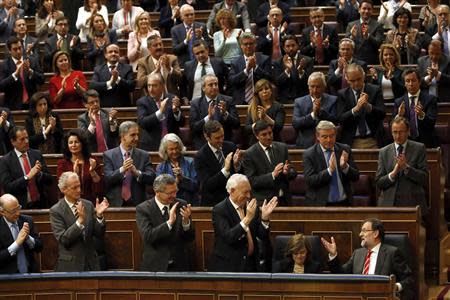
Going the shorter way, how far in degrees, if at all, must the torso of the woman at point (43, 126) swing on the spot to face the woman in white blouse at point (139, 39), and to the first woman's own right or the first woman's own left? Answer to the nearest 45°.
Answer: approximately 90° to the first woman's own left

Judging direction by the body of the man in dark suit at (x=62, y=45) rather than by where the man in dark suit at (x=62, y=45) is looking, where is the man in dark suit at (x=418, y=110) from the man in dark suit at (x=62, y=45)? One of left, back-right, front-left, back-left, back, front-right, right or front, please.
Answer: front-left

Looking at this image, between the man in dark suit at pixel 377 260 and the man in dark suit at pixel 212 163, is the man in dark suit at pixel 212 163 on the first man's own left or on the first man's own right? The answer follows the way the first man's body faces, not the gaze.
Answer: on the first man's own right

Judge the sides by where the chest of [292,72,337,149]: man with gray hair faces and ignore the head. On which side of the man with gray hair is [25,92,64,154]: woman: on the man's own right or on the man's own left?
on the man's own right

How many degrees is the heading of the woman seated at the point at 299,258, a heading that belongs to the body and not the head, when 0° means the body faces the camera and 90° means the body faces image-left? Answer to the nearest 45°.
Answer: approximately 0°

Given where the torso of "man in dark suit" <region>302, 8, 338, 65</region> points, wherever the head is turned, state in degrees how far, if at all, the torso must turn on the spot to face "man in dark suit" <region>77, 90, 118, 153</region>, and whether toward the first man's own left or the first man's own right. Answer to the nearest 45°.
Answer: approximately 45° to the first man's own right

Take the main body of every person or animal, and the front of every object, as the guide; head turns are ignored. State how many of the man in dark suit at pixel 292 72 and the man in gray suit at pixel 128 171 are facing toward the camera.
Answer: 2
